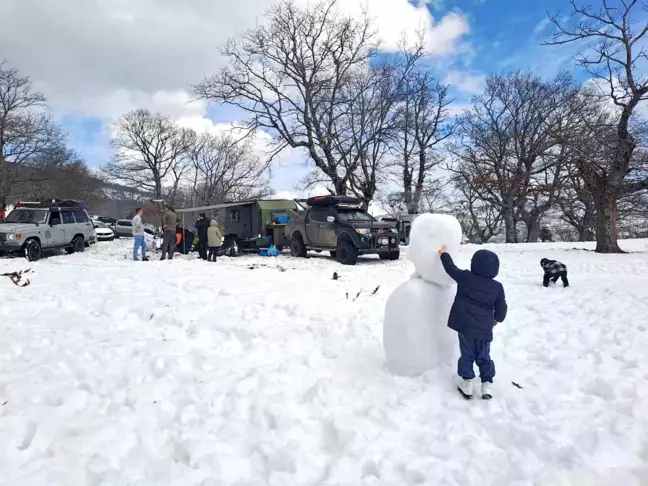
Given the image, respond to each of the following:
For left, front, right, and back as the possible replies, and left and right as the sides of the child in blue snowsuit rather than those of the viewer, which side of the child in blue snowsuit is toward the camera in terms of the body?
back

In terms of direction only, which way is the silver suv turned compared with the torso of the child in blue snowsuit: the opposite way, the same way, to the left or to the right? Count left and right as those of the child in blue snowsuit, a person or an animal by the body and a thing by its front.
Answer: the opposite way

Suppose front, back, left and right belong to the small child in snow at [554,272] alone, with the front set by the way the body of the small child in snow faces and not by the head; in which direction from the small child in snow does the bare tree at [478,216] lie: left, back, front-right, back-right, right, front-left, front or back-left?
right

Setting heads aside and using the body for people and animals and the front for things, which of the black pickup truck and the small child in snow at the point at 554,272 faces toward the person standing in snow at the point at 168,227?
the small child in snow

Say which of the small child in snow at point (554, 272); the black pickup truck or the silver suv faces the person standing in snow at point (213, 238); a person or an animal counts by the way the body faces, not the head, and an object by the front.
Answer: the small child in snow

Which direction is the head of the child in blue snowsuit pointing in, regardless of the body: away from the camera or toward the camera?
away from the camera

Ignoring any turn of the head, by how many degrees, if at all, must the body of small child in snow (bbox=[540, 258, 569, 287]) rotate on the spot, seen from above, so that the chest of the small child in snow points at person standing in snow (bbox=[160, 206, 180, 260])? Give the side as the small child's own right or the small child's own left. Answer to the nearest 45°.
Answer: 0° — they already face them

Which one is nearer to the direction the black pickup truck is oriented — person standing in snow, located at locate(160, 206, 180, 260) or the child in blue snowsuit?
the child in blue snowsuit

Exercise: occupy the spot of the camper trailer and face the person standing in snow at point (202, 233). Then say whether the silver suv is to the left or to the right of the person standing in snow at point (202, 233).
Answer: right

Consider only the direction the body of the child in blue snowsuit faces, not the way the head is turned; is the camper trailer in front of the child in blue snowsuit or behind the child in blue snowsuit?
in front

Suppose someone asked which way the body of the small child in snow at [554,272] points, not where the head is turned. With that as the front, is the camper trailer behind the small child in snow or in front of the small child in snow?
in front

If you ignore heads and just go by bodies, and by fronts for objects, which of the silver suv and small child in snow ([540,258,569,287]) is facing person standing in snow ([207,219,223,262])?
the small child in snow

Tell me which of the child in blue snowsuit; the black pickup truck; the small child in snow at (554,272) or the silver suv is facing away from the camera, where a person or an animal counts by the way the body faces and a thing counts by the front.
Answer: the child in blue snowsuit

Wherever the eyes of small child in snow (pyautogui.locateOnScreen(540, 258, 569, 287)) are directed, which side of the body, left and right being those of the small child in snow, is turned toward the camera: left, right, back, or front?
left

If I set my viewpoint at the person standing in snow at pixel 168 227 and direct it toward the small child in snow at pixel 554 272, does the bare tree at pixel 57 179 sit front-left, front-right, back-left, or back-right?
back-left

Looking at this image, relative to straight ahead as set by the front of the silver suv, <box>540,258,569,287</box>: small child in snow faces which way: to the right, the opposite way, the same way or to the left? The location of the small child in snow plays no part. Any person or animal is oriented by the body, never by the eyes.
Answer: to the right

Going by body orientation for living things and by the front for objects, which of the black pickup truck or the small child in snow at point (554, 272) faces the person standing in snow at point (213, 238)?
the small child in snow

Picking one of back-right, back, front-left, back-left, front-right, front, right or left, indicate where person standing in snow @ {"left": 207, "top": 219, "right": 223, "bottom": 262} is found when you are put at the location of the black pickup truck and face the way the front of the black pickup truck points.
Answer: back-right
